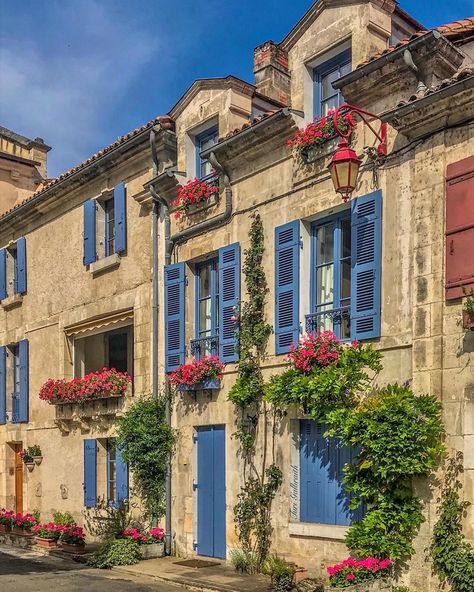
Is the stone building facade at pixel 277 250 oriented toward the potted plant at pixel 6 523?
no

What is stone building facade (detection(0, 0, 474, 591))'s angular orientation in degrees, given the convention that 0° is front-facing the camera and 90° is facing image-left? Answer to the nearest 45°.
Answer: approximately 45°

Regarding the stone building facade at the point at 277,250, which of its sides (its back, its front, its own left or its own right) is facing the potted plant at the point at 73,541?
right
